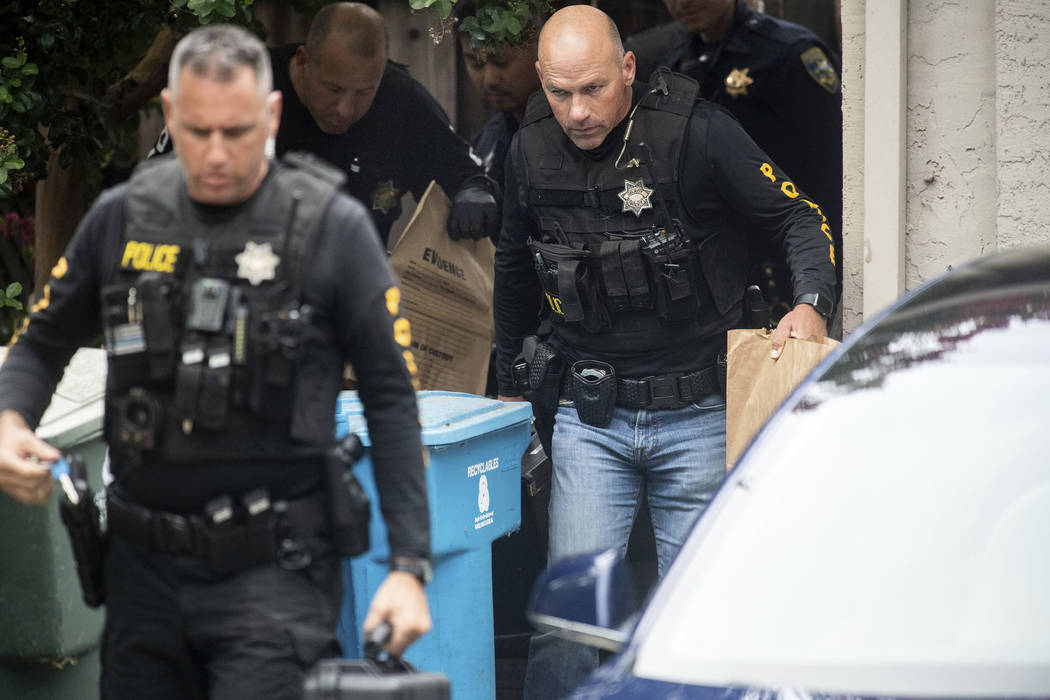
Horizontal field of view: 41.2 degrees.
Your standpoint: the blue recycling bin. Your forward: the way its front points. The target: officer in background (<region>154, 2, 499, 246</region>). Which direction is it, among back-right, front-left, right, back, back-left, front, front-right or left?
back-left

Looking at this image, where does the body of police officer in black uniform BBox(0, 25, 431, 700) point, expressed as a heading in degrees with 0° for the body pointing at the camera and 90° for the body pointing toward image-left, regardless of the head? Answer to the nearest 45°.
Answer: approximately 0°

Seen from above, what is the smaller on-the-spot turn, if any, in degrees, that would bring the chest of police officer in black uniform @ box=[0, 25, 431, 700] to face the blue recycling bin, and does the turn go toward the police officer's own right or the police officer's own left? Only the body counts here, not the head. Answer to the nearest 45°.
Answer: approximately 135° to the police officer's own left

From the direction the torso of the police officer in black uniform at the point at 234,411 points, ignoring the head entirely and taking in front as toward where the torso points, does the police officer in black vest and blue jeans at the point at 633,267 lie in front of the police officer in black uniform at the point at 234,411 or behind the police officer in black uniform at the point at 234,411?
behind

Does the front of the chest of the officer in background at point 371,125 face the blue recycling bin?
yes

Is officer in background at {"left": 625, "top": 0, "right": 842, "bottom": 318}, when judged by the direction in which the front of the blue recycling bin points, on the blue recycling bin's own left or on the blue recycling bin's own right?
on the blue recycling bin's own left

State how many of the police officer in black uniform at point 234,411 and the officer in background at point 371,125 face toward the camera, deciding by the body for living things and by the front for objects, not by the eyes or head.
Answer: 2

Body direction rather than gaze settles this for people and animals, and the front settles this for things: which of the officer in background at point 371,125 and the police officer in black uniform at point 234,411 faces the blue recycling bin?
the officer in background

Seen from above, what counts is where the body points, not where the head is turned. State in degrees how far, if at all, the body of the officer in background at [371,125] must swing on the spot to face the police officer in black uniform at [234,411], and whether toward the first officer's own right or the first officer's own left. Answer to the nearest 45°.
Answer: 0° — they already face them

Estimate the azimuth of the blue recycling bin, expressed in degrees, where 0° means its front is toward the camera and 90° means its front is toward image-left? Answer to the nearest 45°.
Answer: approximately 315°

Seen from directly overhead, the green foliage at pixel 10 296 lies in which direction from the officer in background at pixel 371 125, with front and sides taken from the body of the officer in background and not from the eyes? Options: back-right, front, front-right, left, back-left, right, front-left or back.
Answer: right
